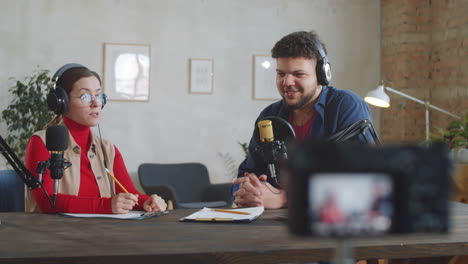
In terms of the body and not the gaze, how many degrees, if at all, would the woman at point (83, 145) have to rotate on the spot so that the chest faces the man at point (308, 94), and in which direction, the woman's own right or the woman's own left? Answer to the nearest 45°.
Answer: approximately 45° to the woman's own left

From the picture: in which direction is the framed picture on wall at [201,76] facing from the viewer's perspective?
toward the camera

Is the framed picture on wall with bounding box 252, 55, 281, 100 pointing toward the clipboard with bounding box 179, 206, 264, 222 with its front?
yes

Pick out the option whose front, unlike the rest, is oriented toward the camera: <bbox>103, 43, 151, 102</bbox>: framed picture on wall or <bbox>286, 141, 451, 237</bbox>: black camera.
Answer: the framed picture on wall

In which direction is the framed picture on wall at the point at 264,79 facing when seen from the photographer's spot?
facing the viewer

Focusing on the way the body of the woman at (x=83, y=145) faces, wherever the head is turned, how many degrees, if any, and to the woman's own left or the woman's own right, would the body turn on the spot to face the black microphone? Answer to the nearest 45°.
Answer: approximately 45° to the woman's own right

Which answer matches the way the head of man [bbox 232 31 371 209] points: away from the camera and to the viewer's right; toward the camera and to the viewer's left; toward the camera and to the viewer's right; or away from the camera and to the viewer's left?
toward the camera and to the viewer's left

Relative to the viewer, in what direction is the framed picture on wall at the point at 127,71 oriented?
toward the camera

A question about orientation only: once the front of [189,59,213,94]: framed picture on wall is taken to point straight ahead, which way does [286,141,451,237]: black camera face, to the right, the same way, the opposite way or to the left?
the opposite way

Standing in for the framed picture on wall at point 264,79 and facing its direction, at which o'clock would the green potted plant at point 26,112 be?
The green potted plant is roughly at 2 o'clock from the framed picture on wall.

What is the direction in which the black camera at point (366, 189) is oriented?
away from the camera

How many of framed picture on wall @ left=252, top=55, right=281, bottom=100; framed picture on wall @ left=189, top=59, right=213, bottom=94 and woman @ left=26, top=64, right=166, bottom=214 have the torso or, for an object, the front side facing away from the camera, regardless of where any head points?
0

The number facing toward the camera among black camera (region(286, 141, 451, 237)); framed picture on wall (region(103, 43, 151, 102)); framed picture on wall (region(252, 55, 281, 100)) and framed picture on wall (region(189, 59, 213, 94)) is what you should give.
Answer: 3

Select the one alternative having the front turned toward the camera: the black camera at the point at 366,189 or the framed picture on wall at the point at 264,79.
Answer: the framed picture on wall

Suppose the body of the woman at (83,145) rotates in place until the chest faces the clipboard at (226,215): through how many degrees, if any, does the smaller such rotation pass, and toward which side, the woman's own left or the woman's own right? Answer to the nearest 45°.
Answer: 0° — they already face it

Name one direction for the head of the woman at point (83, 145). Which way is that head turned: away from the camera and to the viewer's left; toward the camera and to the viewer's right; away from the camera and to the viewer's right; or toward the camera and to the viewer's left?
toward the camera and to the viewer's right

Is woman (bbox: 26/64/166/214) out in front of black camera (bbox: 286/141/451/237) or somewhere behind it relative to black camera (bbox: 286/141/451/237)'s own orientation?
in front

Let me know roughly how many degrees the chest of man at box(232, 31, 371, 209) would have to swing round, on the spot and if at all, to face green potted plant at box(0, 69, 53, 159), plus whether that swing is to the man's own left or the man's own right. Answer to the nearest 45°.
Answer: approximately 90° to the man's own right
